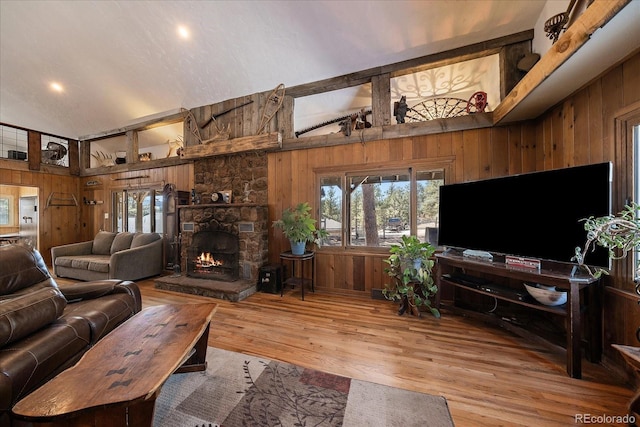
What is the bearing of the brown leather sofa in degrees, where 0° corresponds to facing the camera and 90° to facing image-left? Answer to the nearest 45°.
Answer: approximately 315°

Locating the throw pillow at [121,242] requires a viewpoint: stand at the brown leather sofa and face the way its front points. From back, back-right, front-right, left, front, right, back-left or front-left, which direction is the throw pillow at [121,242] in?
back-left

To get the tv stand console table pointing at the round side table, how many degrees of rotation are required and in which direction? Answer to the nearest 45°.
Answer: approximately 45° to its right

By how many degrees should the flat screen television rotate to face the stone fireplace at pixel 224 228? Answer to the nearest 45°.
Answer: approximately 45° to its right

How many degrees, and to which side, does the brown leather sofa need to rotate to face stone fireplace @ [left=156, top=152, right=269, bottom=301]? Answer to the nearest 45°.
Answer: approximately 90° to its left

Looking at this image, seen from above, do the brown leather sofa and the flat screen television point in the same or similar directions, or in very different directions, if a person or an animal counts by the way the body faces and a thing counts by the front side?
very different directions

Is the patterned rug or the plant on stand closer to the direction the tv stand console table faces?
the patterned rug

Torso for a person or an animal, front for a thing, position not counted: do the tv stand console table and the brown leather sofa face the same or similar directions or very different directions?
very different directions

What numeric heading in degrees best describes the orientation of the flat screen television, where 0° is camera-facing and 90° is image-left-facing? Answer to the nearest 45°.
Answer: approximately 45°

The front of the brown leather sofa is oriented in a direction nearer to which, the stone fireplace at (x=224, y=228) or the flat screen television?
the flat screen television

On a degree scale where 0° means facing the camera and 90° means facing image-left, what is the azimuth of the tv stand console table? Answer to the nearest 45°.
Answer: approximately 45°
